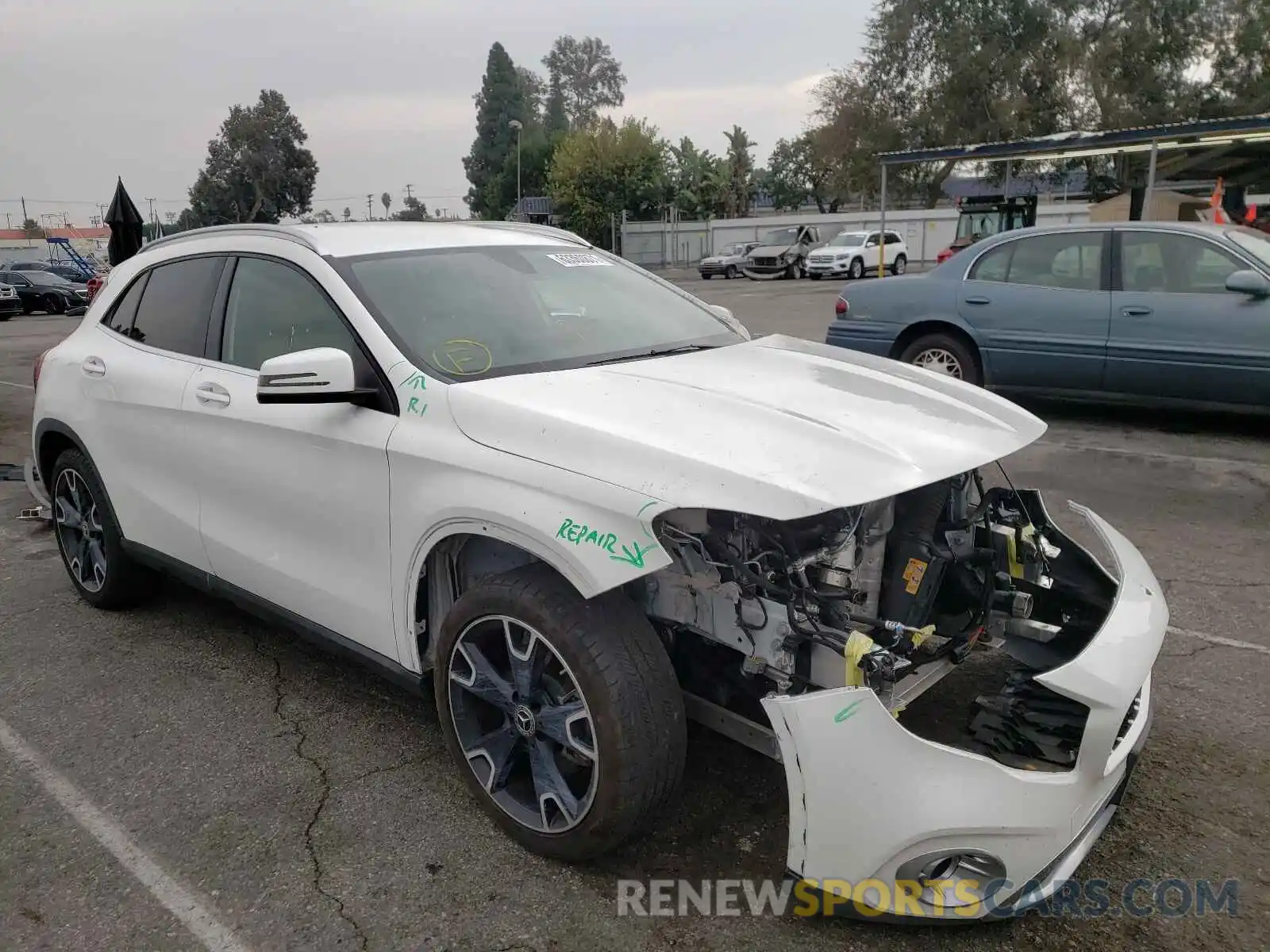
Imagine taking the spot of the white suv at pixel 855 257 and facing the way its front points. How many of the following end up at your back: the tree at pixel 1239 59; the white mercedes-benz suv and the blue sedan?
1

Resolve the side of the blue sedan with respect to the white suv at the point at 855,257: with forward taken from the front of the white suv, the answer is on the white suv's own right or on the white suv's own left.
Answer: on the white suv's own left

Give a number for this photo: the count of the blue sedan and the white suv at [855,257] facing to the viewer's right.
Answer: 1

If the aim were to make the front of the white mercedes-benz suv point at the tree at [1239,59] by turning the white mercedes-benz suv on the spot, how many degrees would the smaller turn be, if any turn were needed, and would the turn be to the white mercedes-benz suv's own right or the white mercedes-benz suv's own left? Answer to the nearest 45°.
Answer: approximately 90° to the white mercedes-benz suv's own left

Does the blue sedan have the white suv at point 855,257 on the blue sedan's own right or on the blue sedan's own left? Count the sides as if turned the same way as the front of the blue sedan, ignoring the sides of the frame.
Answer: on the blue sedan's own left

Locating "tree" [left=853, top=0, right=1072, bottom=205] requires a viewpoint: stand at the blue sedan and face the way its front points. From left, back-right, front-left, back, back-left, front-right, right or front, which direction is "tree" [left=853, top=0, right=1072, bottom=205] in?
left

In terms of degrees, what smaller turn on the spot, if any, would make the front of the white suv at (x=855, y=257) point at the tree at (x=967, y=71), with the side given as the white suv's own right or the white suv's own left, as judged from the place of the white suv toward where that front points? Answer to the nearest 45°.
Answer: approximately 135° to the white suv's own right

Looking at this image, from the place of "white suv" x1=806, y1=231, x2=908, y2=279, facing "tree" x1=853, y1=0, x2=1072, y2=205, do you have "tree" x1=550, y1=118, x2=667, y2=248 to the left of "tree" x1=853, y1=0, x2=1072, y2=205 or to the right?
left

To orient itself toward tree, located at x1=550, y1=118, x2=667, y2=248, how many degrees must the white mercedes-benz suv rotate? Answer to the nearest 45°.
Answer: approximately 135° to its left

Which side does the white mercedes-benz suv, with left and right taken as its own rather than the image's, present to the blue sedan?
left

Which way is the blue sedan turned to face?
to the viewer's right

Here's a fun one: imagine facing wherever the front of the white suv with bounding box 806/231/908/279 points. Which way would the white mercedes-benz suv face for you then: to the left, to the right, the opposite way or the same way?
to the left

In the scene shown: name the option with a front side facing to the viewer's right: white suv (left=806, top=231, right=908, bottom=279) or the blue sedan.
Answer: the blue sedan

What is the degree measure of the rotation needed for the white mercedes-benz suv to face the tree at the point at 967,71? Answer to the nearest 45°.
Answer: approximately 135° to its left

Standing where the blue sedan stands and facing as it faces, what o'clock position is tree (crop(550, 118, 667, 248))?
The tree is roughly at 8 o'clock from the blue sedan.

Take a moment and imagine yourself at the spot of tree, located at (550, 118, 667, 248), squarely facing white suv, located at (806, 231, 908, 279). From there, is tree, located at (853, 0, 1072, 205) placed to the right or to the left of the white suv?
left
